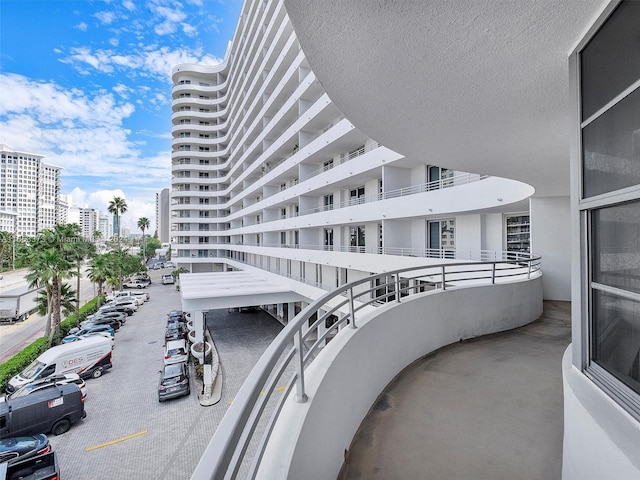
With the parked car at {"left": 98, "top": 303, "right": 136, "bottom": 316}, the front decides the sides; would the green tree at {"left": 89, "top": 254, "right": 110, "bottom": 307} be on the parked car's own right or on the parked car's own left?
on the parked car's own right

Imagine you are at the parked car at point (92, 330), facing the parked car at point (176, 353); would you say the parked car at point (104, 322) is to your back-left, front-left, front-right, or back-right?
back-left

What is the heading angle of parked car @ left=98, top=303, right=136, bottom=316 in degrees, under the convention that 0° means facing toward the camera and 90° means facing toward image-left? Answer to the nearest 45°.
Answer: approximately 45°

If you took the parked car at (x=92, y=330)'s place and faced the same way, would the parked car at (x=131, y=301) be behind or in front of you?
behind
